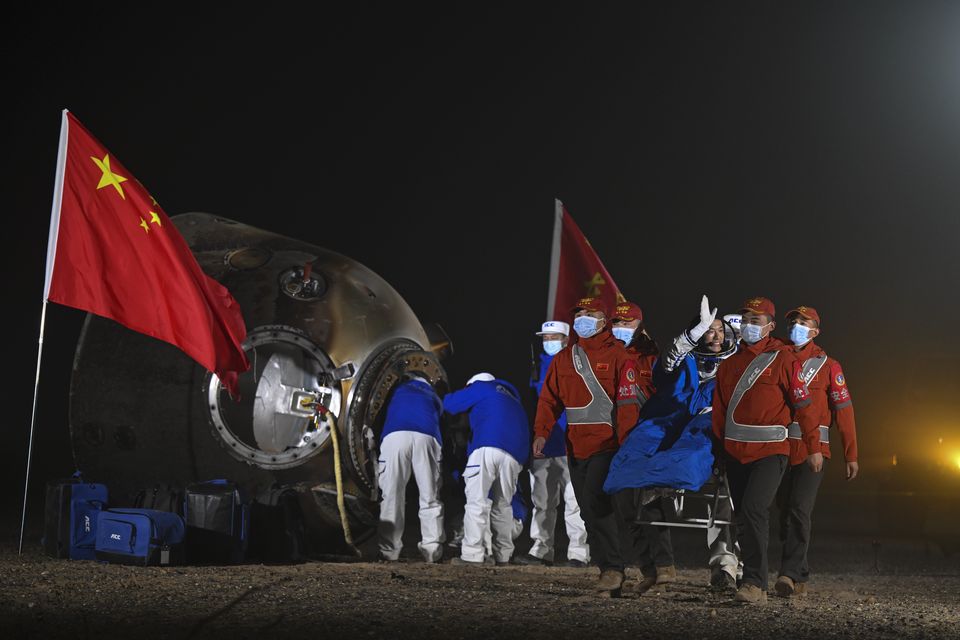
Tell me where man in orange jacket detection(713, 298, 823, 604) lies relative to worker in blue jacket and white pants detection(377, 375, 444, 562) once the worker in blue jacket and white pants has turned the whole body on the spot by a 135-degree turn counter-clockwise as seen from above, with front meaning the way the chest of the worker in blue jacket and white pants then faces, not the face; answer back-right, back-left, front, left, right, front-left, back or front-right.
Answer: left

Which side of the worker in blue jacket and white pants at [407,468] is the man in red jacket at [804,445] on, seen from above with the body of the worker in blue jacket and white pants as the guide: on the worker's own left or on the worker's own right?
on the worker's own right

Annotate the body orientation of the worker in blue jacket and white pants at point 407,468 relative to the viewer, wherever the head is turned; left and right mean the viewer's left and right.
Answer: facing away from the viewer

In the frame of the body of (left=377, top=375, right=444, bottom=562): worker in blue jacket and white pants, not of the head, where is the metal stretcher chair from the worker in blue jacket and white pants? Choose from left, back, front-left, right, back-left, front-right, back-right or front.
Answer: back-right

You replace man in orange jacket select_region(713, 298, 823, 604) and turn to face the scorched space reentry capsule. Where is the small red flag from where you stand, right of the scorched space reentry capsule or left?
right

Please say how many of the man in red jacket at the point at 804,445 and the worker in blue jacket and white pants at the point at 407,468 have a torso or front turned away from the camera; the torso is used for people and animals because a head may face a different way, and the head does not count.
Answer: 1

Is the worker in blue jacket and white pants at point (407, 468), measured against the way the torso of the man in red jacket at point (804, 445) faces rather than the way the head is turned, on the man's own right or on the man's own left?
on the man's own right

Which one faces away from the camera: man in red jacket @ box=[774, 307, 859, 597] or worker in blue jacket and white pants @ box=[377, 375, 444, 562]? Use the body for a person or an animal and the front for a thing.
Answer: the worker in blue jacket and white pants

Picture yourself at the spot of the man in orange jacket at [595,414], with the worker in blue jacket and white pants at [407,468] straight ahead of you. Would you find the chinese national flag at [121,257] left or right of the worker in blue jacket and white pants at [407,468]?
left

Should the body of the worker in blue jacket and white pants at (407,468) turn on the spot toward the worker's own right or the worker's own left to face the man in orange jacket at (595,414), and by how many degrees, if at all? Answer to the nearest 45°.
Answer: approximately 135° to the worker's own right
